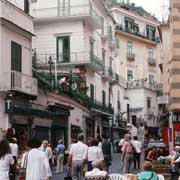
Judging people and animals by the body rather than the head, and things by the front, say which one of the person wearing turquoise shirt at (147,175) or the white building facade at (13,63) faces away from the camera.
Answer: the person wearing turquoise shirt

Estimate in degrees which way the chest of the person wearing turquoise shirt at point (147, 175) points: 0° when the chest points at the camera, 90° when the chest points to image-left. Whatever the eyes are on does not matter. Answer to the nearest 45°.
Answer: approximately 180°

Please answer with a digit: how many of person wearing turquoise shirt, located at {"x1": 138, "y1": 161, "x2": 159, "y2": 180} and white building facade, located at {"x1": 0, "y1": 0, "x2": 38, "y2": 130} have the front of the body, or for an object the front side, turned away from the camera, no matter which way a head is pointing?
1

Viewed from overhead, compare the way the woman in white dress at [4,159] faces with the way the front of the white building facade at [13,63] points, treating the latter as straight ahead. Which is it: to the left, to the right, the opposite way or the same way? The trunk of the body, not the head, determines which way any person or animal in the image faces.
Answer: to the left

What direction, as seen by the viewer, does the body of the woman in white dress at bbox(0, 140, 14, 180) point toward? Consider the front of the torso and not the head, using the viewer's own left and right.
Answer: facing away from the viewer and to the right of the viewer

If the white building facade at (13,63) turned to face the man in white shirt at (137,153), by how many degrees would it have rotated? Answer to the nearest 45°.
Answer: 0° — it already faces them

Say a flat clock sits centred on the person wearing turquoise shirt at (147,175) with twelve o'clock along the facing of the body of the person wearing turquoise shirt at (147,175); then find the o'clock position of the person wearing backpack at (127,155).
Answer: the person wearing backpack at (127,155) is roughly at 12 o'clock from the person wearing turquoise shirt at (147,175).

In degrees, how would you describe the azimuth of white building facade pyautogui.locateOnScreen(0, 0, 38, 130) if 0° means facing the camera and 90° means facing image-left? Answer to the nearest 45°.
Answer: approximately 315°
